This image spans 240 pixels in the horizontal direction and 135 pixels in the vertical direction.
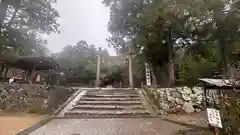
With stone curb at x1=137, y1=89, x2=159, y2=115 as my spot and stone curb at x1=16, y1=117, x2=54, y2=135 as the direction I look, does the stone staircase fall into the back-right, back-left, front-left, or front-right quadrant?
front-right

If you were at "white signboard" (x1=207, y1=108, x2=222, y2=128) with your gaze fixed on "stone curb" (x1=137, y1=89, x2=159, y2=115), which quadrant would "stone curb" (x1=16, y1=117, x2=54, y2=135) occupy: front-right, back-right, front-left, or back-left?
front-left

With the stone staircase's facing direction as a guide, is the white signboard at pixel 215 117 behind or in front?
in front

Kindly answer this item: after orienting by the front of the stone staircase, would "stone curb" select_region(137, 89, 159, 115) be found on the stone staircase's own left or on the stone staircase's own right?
on the stone staircase's own left

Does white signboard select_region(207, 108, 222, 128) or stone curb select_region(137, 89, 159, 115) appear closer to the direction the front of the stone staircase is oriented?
the white signboard

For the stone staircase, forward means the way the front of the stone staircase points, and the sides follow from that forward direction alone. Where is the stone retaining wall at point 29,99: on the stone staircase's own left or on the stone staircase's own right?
on the stone staircase's own right

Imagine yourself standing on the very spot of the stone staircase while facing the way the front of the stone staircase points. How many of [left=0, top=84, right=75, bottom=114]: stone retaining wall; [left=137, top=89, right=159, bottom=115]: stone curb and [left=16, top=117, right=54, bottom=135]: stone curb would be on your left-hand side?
1

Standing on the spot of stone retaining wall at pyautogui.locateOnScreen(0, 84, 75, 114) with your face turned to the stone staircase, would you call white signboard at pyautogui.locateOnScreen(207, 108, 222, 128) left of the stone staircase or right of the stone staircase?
right

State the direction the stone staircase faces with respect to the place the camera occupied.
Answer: facing the viewer

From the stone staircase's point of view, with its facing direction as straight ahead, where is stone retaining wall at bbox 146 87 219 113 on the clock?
The stone retaining wall is roughly at 9 o'clock from the stone staircase.

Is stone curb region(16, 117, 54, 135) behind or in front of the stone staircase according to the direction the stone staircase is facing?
in front

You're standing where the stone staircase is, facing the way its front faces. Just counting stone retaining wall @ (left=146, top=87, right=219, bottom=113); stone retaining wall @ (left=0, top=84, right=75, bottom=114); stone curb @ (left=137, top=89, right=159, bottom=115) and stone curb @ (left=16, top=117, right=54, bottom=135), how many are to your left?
2
